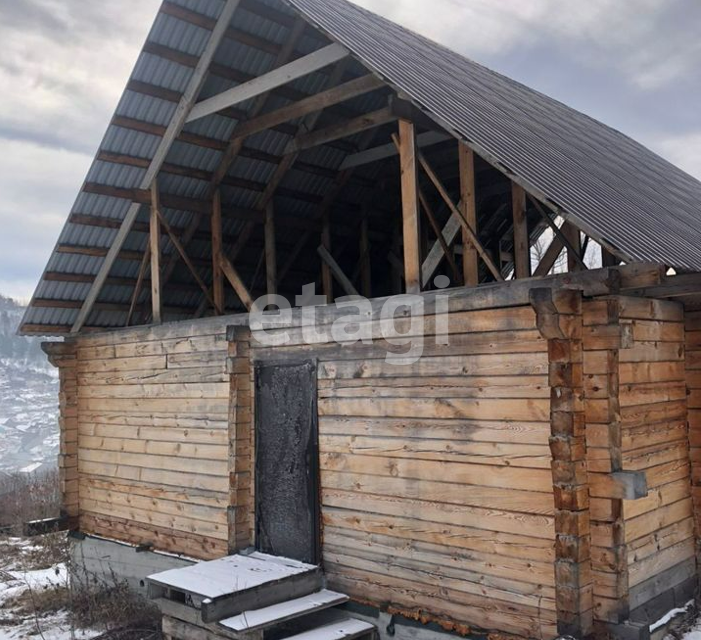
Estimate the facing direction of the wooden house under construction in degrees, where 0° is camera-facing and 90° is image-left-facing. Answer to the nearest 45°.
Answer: approximately 45°
